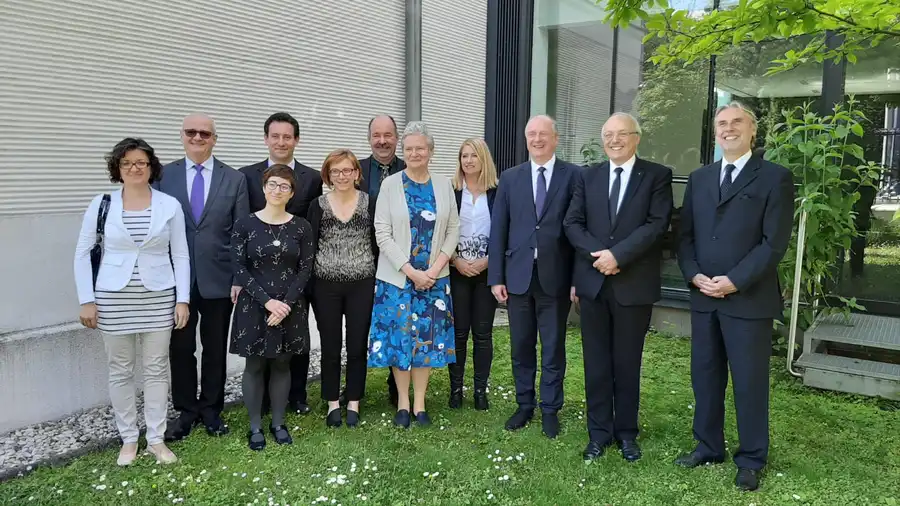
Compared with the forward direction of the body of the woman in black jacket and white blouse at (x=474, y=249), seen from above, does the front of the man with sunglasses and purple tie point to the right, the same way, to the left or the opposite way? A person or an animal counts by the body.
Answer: the same way

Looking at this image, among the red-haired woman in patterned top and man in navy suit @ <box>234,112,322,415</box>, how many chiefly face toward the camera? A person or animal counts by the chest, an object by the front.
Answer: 2

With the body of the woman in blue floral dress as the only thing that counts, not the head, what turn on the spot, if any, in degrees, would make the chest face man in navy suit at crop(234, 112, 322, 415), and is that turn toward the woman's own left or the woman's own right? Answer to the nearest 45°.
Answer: approximately 90° to the woman's own right

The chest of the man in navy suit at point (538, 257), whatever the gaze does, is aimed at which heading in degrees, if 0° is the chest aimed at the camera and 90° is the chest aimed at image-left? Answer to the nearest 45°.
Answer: approximately 0°

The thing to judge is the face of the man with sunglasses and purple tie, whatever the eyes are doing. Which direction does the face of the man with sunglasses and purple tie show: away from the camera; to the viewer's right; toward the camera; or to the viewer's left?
toward the camera

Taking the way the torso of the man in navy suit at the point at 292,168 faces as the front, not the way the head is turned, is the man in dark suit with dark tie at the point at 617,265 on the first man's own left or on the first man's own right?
on the first man's own left

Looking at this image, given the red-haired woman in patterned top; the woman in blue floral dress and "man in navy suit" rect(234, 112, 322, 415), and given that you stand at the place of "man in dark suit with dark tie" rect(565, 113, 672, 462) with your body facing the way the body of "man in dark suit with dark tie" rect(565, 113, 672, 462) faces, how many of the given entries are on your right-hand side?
3

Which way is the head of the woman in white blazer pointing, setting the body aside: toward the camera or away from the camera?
toward the camera

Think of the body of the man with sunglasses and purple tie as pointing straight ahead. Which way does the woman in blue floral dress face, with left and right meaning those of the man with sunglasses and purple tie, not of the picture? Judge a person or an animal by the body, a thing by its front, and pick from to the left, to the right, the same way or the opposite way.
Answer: the same way

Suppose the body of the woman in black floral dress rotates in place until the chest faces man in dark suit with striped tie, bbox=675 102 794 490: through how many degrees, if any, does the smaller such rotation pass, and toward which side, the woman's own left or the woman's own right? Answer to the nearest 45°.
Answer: approximately 45° to the woman's own left

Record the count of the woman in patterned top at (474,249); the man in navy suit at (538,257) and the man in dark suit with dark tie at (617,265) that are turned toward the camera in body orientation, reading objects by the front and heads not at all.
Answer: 3

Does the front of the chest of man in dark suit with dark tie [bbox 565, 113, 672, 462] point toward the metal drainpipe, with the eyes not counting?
no

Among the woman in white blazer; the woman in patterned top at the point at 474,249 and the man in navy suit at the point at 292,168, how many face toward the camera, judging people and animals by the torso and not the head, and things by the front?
3

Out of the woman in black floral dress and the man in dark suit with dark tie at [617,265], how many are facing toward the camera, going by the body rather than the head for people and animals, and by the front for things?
2

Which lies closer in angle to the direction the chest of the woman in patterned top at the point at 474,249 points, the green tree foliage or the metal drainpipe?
the green tree foliage

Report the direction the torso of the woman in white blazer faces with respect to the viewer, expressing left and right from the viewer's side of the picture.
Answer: facing the viewer

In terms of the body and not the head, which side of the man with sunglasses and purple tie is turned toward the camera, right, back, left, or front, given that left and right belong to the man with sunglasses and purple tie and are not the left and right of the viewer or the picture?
front

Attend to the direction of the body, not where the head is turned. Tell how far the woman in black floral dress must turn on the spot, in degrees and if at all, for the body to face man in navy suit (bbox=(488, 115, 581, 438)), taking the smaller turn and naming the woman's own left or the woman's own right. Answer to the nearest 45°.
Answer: approximately 90° to the woman's own left

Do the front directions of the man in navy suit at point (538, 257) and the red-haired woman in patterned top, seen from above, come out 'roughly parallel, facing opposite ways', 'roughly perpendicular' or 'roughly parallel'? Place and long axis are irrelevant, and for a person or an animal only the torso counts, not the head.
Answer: roughly parallel

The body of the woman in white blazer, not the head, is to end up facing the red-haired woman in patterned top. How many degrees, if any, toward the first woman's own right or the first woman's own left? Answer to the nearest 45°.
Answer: approximately 90° to the first woman's own left

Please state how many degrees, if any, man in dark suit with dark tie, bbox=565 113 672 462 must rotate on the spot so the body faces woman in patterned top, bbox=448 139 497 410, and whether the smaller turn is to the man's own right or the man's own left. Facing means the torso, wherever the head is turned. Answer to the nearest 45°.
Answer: approximately 135° to the man's own right

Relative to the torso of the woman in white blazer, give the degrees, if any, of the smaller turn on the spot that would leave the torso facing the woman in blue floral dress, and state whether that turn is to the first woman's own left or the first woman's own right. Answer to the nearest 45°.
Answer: approximately 90° to the first woman's own left

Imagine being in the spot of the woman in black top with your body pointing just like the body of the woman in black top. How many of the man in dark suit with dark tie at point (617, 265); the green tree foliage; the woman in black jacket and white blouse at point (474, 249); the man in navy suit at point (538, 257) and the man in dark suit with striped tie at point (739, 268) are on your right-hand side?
0
